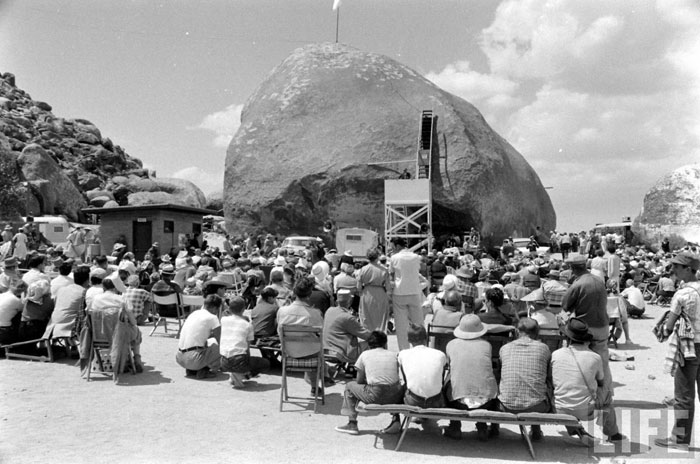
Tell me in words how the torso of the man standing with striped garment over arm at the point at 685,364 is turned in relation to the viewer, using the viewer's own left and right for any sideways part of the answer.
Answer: facing to the left of the viewer

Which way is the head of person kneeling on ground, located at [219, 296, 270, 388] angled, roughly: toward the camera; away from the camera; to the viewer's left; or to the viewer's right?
away from the camera

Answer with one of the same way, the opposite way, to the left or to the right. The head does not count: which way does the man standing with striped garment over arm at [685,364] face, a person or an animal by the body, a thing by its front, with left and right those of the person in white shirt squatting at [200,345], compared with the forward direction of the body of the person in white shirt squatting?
to the left

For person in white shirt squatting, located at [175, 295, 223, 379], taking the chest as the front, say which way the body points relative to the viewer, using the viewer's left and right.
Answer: facing away from the viewer and to the right of the viewer

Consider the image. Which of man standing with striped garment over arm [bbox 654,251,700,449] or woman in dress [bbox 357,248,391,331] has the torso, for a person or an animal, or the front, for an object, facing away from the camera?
the woman in dress

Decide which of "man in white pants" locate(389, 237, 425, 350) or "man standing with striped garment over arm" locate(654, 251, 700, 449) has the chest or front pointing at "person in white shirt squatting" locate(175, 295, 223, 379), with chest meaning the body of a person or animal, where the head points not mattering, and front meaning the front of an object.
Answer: the man standing with striped garment over arm

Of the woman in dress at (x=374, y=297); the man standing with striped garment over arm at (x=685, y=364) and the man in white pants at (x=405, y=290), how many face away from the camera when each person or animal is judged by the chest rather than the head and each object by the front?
2

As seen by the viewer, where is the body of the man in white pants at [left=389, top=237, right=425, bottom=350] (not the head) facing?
away from the camera

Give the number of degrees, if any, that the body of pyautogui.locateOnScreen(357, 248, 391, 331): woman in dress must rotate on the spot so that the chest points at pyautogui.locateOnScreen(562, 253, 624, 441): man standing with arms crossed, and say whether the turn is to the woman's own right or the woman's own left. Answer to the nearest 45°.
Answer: approximately 135° to the woman's own right

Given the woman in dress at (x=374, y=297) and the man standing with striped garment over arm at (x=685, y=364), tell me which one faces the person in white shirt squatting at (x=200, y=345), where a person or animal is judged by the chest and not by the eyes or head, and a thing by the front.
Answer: the man standing with striped garment over arm

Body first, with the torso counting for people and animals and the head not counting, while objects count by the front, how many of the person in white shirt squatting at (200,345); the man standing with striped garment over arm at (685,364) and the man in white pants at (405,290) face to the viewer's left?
1

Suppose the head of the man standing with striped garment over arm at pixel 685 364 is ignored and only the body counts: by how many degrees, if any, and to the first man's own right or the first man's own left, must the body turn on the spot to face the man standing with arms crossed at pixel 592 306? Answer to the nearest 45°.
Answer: approximately 45° to the first man's own right

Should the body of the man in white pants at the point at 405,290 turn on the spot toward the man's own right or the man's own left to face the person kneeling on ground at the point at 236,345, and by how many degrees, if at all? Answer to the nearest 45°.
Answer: approximately 135° to the man's own left

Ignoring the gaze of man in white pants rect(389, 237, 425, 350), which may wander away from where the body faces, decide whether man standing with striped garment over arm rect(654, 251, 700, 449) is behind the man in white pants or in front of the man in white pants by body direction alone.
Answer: behind

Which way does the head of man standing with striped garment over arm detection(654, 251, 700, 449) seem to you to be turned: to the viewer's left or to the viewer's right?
to the viewer's left

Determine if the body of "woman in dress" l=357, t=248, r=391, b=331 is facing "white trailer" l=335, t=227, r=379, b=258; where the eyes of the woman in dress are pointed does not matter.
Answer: yes
